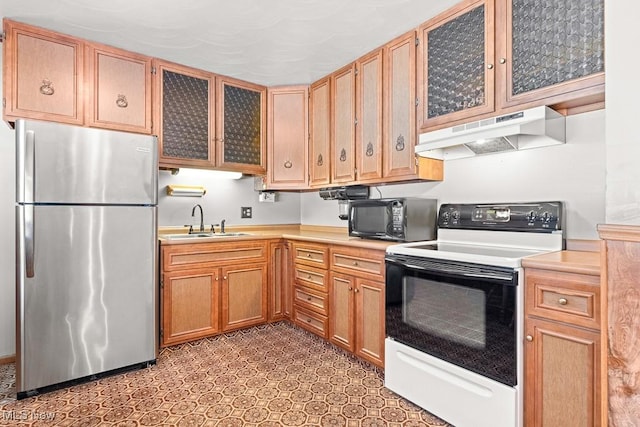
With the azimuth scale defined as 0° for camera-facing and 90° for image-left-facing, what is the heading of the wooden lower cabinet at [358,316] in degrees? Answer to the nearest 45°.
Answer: approximately 45°

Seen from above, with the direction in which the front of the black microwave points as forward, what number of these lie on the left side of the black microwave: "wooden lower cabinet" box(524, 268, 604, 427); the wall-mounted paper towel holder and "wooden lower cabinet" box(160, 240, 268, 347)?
1

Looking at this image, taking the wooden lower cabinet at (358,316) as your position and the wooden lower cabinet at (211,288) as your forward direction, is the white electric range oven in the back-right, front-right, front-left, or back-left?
back-left

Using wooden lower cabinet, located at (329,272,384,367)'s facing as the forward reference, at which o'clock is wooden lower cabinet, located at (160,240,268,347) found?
wooden lower cabinet, located at (160,240,268,347) is roughly at 2 o'clock from wooden lower cabinet, located at (329,272,384,367).

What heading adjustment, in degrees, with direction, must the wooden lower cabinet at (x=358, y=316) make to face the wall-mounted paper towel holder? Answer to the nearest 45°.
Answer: approximately 45° to its right

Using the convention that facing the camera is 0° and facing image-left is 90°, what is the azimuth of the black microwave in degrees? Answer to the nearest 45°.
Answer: approximately 45°

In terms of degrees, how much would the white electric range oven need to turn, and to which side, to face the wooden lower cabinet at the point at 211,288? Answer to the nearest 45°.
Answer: approximately 45° to its right

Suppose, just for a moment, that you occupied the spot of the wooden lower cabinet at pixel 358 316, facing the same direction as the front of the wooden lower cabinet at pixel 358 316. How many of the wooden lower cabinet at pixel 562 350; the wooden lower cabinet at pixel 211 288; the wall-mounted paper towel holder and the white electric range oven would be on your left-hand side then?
2
